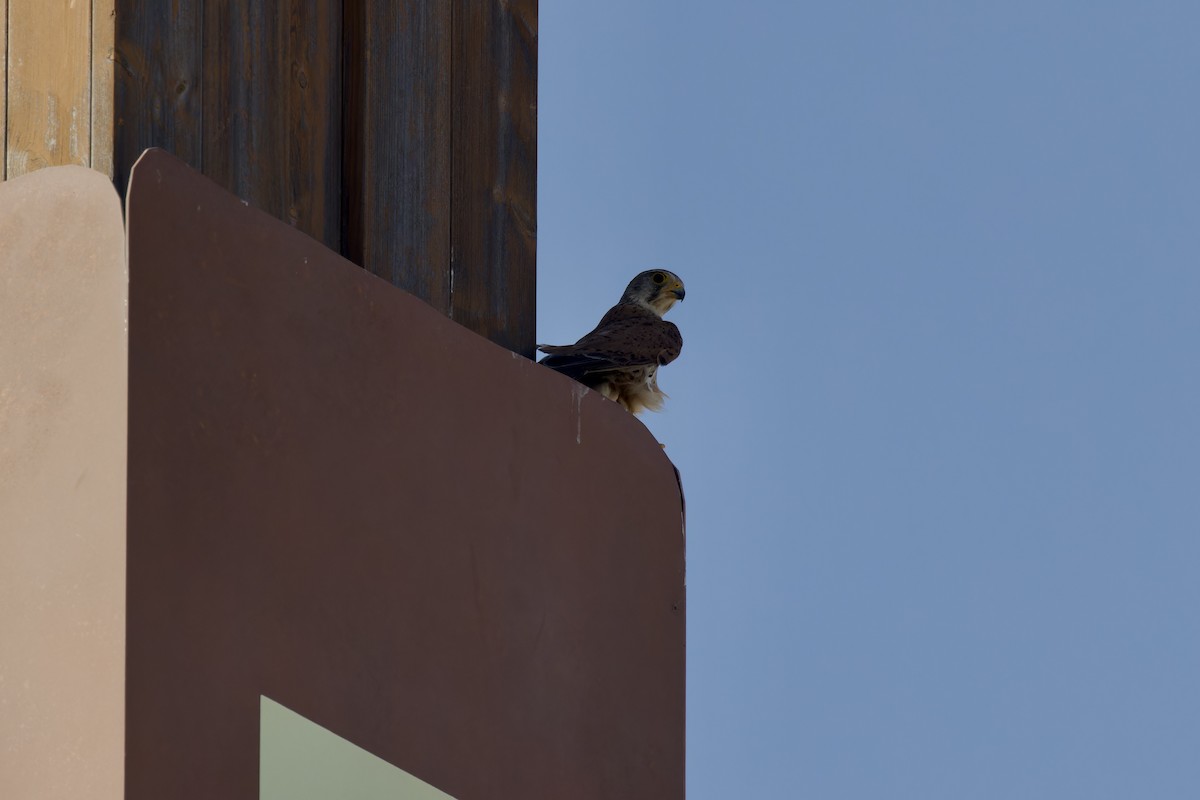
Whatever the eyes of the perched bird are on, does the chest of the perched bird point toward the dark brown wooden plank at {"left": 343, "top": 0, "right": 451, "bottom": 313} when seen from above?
no

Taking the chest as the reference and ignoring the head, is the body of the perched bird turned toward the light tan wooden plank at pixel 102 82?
no
